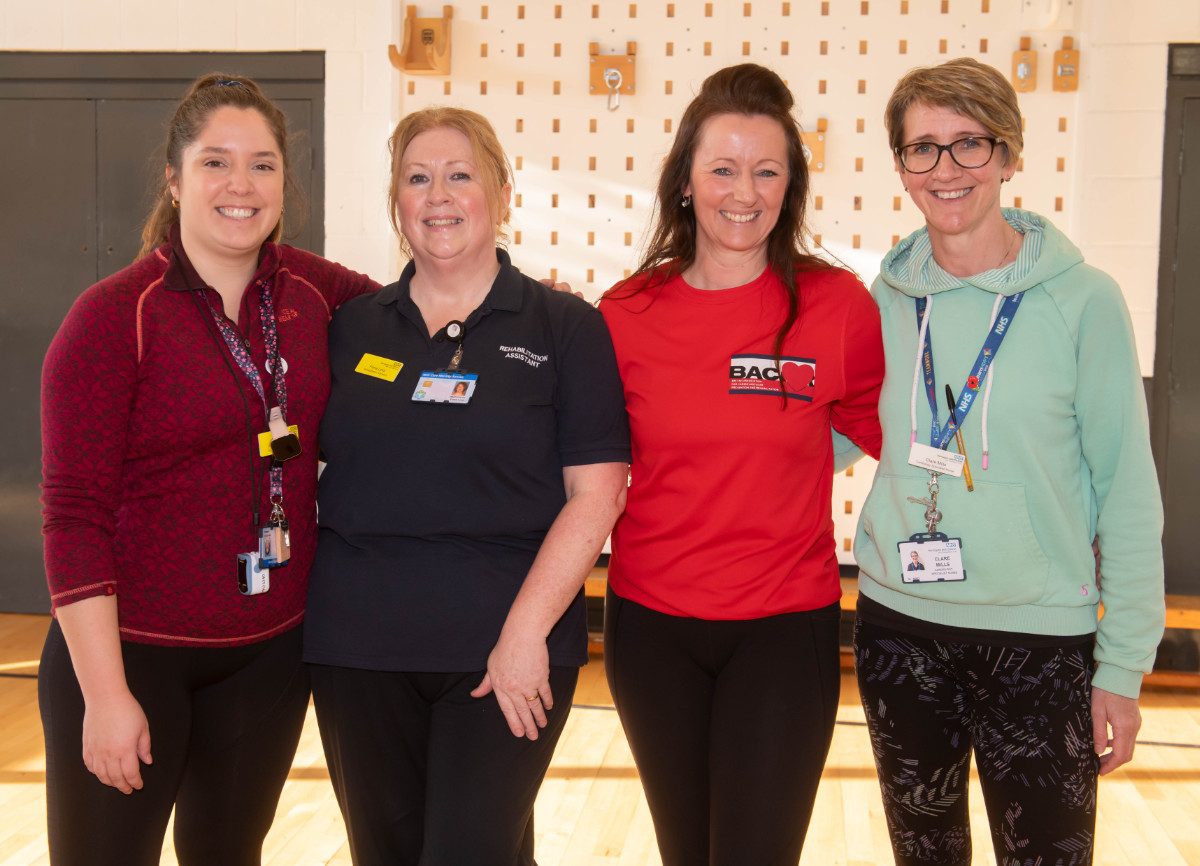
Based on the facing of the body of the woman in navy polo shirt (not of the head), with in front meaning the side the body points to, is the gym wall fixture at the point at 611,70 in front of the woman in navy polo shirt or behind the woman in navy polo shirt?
behind

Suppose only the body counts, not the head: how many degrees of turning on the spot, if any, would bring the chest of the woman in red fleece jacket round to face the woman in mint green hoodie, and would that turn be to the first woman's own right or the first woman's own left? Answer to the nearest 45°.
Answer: approximately 45° to the first woman's own left

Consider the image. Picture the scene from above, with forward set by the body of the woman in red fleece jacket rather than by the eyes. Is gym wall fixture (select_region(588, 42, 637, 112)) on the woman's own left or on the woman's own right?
on the woman's own left

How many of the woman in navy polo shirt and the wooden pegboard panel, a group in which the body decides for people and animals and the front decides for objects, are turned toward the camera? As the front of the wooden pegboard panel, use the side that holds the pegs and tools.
2

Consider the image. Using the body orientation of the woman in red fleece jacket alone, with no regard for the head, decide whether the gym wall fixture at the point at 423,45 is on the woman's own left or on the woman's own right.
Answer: on the woman's own left
